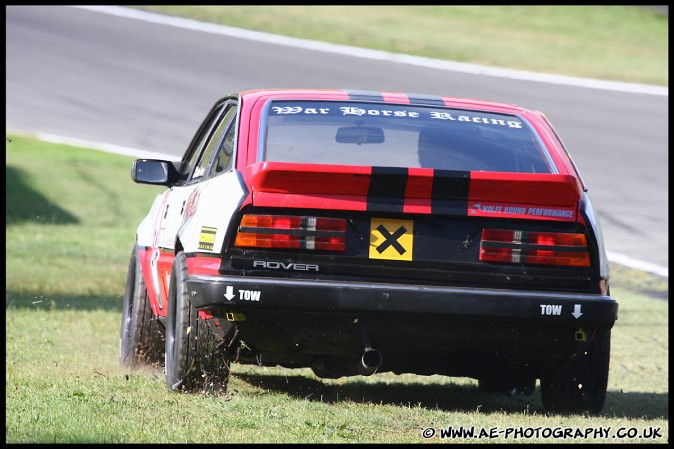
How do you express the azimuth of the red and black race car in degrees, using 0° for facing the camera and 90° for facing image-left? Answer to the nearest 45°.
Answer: approximately 180°
